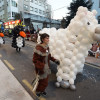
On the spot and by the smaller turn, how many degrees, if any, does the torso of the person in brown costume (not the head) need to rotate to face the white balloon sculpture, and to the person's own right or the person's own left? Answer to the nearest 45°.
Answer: approximately 90° to the person's own left

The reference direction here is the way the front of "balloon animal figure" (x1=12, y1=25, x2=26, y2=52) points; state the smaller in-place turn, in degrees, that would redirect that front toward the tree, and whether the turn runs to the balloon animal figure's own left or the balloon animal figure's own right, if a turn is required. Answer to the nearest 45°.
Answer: approximately 90° to the balloon animal figure's own left

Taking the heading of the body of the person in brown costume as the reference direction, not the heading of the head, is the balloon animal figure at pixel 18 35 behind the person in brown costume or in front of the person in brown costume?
behind

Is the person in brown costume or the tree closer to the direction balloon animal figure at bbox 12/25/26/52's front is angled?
the person in brown costume

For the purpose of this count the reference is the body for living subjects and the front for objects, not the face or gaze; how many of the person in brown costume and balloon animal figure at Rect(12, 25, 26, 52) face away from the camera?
0

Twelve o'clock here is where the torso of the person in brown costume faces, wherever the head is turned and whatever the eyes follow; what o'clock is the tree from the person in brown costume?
The tree is roughly at 8 o'clock from the person in brown costume.

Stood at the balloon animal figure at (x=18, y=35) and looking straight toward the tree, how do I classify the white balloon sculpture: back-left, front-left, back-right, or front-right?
back-right

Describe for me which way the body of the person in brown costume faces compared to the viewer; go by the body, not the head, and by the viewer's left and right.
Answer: facing the viewer and to the right of the viewer
